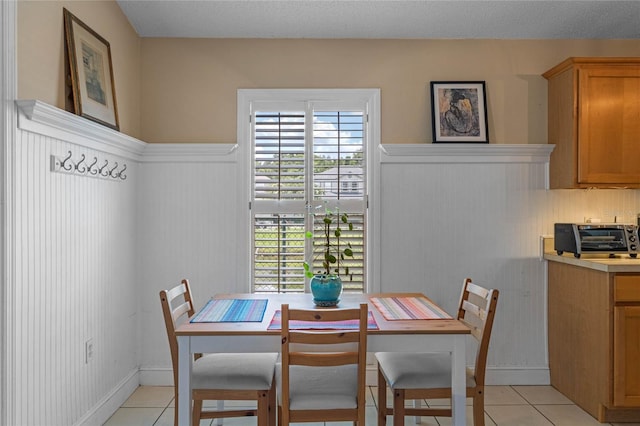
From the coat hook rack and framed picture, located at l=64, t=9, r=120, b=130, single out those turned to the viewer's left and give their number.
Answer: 0

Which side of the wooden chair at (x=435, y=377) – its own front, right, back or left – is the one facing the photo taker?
left

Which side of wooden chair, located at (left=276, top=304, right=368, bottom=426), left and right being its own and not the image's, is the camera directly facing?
back

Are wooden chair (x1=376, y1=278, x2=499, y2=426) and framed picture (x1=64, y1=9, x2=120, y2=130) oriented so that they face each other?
yes

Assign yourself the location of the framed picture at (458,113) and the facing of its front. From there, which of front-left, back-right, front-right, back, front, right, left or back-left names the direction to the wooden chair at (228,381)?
front-right

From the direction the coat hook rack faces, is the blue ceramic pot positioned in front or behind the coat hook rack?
in front

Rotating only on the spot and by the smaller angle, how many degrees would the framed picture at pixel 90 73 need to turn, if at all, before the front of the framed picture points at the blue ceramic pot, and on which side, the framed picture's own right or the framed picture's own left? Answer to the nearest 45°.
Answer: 0° — it already faces it

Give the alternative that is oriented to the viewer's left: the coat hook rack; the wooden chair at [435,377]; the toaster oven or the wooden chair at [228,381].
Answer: the wooden chair at [435,377]

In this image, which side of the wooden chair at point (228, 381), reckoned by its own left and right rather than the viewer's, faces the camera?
right

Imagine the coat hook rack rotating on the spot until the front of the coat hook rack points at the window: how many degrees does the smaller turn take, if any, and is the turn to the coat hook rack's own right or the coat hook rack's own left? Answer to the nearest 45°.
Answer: approximately 45° to the coat hook rack's own left

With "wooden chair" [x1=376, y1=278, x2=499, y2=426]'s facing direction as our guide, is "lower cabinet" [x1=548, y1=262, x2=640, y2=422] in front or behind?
behind

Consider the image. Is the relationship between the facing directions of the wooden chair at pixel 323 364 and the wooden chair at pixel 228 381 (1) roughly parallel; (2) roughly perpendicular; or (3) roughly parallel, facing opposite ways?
roughly perpendicular

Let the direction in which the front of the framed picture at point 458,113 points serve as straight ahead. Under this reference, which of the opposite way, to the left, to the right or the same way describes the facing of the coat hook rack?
to the left
